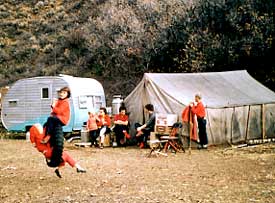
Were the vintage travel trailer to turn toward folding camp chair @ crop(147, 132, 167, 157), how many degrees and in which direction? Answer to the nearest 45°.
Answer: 0° — it already faces it

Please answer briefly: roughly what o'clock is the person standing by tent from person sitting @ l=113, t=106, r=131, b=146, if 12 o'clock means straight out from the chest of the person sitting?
The person standing by tent is roughly at 10 o'clock from the person sitting.

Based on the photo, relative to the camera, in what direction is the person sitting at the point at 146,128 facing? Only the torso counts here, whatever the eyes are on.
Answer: to the viewer's left

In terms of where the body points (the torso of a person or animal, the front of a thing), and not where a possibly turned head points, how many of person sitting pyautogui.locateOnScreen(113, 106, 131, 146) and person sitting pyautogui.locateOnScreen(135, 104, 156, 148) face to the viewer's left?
1

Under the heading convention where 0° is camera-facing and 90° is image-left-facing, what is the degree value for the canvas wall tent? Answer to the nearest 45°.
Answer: approximately 45°

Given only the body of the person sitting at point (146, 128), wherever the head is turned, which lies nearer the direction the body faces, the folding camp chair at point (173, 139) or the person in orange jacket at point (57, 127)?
the person in orange jacket

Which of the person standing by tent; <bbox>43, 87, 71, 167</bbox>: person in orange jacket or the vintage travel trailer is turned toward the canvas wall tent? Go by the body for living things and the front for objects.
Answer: the vintage travel trailer
